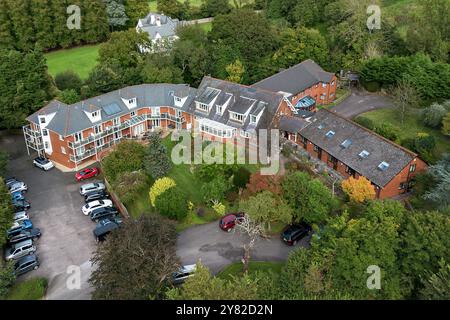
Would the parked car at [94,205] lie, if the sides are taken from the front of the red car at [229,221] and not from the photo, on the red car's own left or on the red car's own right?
on the red car's own right

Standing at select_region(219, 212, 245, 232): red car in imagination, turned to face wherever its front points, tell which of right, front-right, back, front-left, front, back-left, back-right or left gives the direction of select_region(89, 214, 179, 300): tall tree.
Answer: front

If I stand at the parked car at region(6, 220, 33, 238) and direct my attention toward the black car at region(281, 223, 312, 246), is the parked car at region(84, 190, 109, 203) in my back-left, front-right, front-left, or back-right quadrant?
front-left

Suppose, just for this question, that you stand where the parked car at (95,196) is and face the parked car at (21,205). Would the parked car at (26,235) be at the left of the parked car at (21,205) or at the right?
left

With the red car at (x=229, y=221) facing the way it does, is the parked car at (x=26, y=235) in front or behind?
in front

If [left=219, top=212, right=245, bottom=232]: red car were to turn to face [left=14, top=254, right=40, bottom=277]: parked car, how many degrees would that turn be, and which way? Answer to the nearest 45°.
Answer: approximately 45° to its right

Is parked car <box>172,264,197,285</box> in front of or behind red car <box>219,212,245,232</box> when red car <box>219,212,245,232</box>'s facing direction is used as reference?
in front

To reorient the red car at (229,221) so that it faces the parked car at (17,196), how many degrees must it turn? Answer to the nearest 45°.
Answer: approximately 135° to its left
